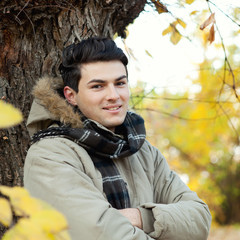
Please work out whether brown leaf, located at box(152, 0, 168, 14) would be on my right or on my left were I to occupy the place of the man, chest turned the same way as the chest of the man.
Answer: on my left

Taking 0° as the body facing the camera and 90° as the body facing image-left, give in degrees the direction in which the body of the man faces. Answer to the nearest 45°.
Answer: approximately 315°

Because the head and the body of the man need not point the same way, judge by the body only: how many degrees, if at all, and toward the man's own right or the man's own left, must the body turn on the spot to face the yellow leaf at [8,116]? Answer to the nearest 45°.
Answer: approximately 45° to the man's own right

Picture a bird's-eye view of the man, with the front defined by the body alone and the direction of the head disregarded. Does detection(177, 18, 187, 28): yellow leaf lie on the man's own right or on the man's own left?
on the man's own left

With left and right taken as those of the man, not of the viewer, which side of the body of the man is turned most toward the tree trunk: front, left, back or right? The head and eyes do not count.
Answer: back

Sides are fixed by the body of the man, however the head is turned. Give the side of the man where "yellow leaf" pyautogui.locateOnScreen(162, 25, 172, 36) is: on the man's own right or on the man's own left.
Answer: on the man's own left
